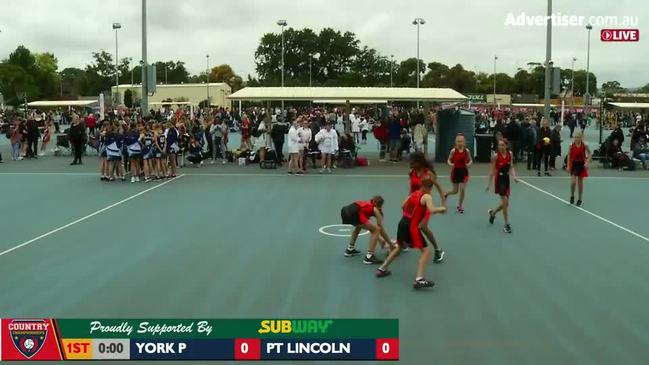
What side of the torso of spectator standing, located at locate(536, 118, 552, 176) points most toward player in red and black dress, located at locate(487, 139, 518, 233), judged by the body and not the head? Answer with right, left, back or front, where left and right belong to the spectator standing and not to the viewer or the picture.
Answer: front

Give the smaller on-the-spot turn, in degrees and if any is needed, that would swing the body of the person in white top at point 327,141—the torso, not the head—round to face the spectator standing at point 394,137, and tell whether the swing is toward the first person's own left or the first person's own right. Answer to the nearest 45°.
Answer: approximately 135° to the first person's own left

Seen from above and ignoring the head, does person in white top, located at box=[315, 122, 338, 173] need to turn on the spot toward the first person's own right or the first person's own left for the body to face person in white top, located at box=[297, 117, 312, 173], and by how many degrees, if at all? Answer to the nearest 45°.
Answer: approximately 45° to the first person's own right

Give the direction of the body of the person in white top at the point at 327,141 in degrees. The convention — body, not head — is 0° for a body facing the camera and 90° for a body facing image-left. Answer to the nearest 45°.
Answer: approximately 0°
